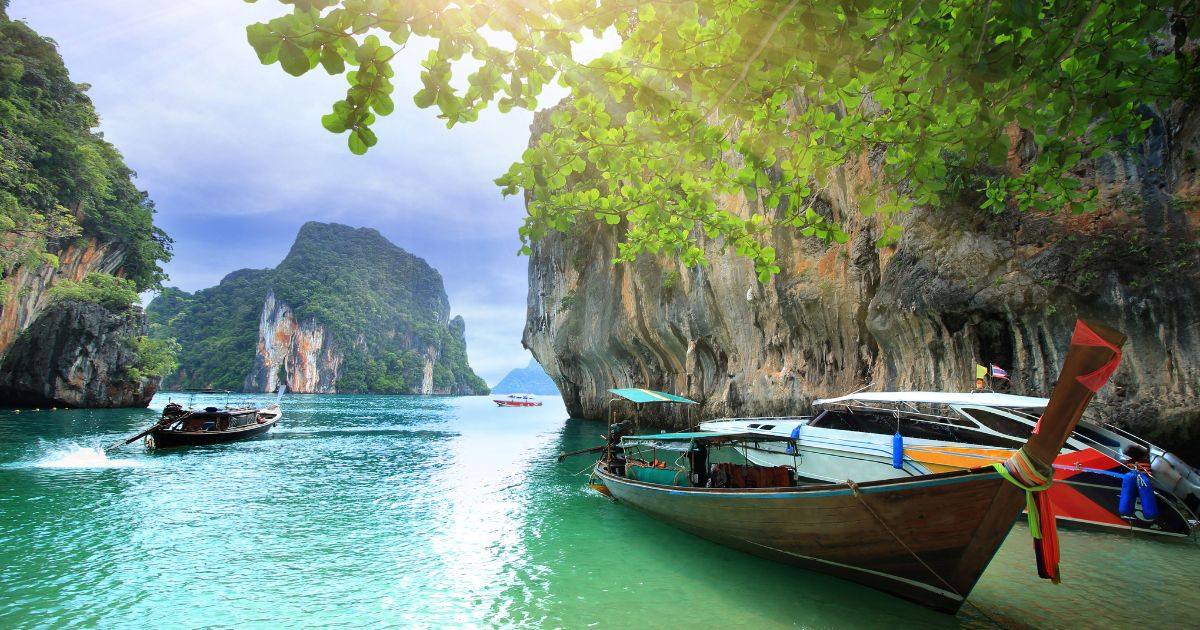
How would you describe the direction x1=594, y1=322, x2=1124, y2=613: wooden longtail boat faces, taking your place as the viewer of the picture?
facing the viewer and to the right of the viewer

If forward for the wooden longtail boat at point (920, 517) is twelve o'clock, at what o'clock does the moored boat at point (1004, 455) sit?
The moored boat is roughly at 8 o'clock from the wooden longtail boat.

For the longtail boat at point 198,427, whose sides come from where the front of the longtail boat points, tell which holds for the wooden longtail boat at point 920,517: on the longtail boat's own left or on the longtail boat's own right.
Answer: on the longtail boat's own right

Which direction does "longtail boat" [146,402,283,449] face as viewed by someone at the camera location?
facing away from the viewer and to the right of the viewer

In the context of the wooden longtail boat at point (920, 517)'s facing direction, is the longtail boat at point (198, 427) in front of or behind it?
behind

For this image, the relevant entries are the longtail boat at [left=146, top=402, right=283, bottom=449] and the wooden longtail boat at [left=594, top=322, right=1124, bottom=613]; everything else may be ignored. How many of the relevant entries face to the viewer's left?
0

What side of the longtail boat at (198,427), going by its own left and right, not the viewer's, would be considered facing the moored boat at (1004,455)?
right
